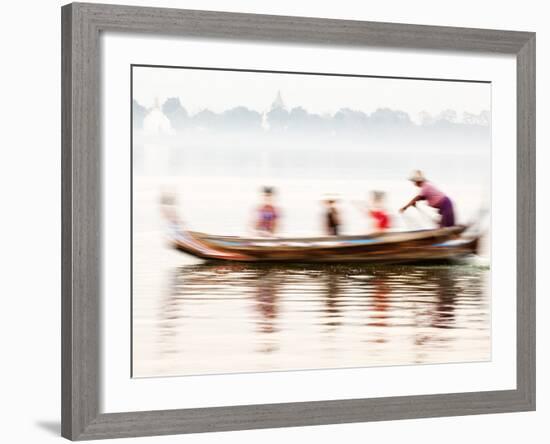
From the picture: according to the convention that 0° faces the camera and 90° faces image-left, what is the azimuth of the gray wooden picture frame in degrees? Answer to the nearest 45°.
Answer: approximately 315°
